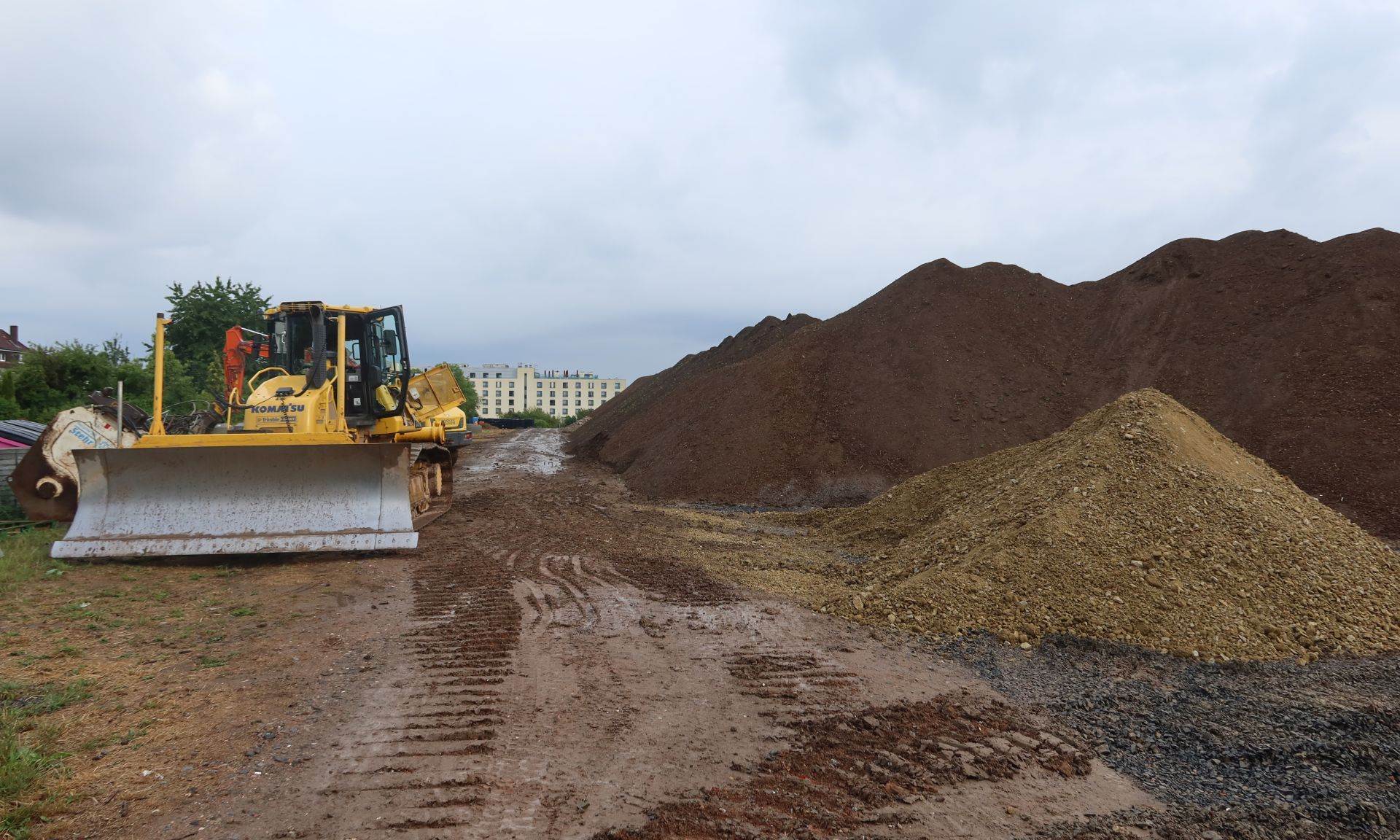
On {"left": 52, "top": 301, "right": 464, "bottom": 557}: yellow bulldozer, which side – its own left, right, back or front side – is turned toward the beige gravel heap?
left

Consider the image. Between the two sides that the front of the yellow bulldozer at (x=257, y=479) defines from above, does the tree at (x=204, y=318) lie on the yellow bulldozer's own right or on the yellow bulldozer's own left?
on the yellow bulldozer's own right

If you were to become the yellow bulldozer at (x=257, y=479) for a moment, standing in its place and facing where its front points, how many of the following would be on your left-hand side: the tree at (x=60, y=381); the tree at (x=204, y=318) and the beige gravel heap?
1

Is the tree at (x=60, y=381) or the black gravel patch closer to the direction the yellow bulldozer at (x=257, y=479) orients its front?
the black gravel patch

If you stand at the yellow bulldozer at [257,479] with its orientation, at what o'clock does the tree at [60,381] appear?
The tree is roughly at 4 o'clock from the yellow bulldozer.

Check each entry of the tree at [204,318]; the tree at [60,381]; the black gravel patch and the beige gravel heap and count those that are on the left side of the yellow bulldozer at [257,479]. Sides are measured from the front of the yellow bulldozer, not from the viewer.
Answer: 2

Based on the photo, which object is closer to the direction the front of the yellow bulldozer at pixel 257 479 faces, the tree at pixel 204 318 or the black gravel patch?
the black gravel patch

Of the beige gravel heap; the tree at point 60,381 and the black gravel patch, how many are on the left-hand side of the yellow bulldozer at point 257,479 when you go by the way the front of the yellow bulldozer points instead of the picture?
2

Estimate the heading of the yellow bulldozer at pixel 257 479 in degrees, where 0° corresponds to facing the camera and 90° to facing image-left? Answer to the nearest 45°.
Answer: approximately 45°

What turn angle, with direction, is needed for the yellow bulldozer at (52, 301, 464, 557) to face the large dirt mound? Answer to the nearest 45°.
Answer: approximately 135° to its left

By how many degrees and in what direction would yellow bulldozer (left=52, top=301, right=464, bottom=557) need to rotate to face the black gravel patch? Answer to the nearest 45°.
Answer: approximately 90° to its left
